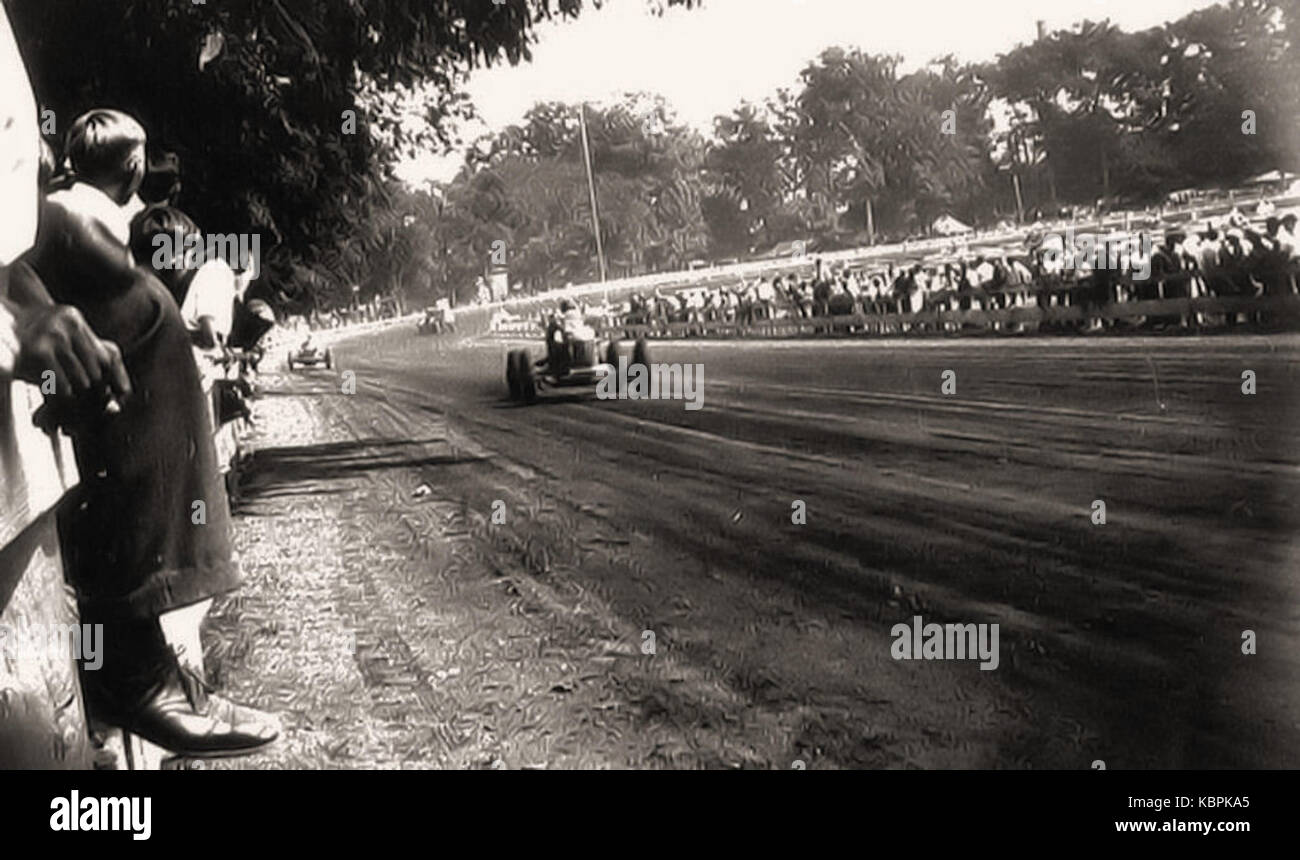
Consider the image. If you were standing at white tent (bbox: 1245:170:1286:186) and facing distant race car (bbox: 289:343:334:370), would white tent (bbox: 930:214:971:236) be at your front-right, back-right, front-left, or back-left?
front-right

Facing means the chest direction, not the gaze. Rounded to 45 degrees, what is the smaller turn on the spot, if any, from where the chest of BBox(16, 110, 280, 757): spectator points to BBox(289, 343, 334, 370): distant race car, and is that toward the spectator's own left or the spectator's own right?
approximately 45° to the spectator's own left

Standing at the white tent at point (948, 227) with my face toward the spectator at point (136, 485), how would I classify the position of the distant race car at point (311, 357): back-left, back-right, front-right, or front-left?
front-right

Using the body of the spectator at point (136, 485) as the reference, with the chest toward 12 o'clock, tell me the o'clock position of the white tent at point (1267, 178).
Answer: The white tent is roughly at 12 o'clock from the spectator.

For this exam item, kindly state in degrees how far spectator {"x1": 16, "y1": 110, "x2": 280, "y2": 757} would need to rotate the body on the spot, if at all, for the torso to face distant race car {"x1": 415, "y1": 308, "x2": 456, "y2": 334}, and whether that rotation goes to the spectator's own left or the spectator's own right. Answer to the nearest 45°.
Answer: approximately 45° to the spectator's own left

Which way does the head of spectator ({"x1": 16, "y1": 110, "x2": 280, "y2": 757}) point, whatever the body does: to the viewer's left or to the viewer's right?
to the viewer's right

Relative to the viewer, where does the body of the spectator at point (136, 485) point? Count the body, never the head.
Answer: to the viewer's right

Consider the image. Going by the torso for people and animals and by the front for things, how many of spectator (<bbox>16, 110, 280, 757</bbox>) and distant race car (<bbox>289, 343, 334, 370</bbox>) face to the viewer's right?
1
